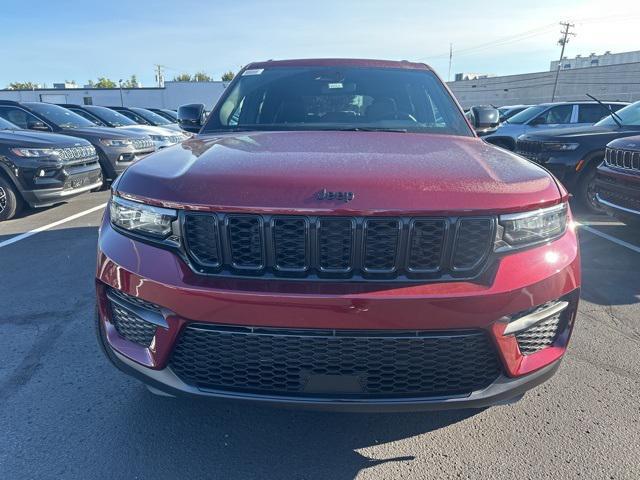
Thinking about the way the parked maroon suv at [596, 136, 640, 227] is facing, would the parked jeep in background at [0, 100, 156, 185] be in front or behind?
in front

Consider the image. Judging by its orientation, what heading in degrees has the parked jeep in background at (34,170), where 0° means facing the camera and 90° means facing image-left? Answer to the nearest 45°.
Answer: approximately 315°

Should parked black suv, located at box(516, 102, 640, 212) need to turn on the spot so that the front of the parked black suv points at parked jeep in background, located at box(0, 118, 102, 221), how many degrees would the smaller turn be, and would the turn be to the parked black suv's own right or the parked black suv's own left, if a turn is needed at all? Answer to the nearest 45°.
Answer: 0° — it already faces it

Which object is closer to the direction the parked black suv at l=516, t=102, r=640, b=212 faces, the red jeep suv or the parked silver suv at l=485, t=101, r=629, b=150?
the red jeep suv

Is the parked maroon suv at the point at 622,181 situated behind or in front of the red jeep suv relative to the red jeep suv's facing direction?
behind

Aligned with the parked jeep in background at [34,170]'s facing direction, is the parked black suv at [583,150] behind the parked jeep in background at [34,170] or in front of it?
in front

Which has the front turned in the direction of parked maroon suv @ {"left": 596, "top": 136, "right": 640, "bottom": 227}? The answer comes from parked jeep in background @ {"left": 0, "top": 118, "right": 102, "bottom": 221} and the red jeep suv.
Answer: the parked jeep in background

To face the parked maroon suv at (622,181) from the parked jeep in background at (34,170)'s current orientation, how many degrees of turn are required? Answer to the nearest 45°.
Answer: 0° — it already faces it
